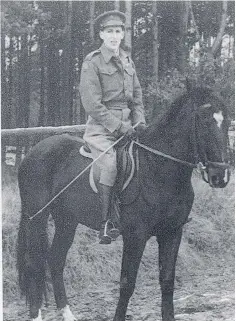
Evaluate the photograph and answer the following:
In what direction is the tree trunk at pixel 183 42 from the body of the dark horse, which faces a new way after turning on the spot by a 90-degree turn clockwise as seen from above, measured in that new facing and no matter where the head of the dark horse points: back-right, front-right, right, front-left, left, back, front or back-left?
back-right

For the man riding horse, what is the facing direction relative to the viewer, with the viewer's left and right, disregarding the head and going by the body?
facing the viewer and to the right of the viewer

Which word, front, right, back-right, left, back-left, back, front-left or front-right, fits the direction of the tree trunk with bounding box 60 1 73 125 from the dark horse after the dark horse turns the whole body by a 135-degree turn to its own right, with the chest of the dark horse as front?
right

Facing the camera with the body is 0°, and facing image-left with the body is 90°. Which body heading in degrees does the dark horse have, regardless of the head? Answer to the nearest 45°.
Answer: approximately 315°

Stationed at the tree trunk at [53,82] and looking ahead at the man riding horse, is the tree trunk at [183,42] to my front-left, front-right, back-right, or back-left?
front-left

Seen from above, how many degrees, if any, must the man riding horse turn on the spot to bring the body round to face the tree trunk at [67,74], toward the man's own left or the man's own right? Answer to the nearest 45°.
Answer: approximately 135° to the man's own left

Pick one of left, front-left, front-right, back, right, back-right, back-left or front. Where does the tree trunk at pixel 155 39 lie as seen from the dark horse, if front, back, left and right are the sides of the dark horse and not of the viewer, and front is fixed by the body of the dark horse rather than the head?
back-left

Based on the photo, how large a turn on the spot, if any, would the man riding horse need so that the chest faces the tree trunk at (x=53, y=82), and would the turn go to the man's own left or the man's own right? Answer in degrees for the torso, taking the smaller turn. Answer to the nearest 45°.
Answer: approximately 135° to the man's own left

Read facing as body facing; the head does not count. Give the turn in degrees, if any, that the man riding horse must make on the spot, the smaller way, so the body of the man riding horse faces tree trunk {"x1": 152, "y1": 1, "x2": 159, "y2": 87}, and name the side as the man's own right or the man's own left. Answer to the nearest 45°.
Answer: approximately 135° to the man's own left
